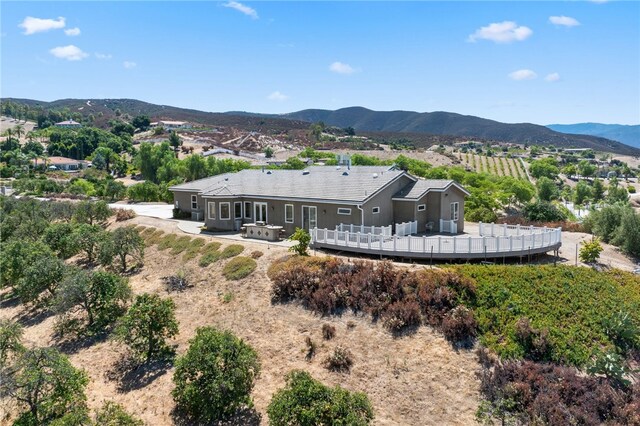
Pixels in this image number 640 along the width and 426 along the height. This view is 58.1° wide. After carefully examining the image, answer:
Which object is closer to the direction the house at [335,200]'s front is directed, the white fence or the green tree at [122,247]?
the white fence

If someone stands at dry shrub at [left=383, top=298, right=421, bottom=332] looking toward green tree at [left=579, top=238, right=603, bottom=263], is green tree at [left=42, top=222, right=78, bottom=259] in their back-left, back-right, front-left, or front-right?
back-left

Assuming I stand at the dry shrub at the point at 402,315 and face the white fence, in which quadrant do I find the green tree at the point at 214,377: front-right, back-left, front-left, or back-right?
back-left

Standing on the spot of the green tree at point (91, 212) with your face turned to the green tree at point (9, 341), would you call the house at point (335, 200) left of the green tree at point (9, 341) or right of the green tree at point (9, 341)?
left

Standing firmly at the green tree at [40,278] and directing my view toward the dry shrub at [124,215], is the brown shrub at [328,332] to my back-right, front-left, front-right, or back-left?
back-right
